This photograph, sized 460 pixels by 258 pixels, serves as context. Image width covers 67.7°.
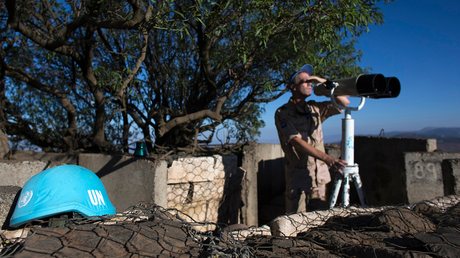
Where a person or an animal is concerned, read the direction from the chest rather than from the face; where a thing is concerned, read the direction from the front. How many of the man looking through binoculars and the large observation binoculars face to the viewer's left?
0

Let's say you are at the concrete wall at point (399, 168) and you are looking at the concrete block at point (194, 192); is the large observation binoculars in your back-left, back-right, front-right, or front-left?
front-left

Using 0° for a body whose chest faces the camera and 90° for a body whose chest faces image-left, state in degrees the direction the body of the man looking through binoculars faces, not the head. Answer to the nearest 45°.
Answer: approximately 315°

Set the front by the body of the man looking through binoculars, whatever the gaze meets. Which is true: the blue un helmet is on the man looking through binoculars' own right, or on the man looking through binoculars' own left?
on the man looking through binoculars' own right

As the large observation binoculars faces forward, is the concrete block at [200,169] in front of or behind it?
behind

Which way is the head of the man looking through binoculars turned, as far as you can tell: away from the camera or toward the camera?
toward the camera

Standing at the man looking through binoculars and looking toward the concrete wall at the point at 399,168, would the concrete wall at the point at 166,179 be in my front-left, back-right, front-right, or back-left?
back-left

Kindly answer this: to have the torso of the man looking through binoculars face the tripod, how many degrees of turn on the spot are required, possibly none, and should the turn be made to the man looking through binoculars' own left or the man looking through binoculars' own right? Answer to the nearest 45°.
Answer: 0° — they already face it

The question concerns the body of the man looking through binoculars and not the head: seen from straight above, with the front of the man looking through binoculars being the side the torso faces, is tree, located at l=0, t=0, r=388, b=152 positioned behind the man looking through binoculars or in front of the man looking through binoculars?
behind

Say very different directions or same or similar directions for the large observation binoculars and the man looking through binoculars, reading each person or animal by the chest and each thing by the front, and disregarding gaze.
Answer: same or similar directions
